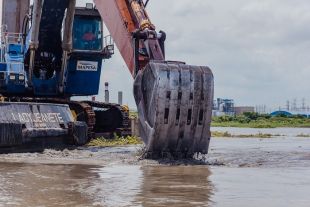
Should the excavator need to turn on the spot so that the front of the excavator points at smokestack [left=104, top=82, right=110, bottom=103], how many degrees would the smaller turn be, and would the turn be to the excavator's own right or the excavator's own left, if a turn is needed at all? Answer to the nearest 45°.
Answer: approximately 135° to the excavator's own left

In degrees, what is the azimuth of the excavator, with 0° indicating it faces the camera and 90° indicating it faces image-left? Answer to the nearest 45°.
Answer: approximately 315°
